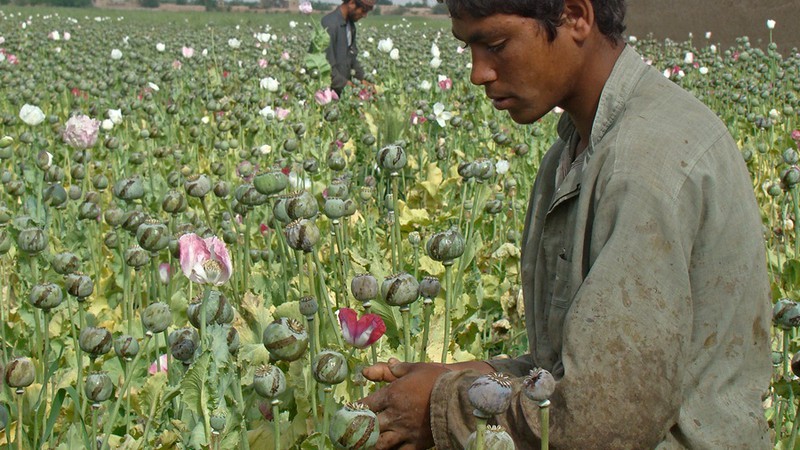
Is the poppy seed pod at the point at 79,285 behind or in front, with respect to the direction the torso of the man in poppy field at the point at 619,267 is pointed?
in front

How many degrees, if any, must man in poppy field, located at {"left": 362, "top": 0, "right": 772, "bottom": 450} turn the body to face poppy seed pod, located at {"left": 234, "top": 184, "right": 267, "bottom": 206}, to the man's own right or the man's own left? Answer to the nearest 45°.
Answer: approximately 45° to the man's own right

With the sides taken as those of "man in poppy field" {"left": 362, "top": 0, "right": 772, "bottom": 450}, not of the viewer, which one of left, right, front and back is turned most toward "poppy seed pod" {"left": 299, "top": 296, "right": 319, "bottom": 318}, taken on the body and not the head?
front

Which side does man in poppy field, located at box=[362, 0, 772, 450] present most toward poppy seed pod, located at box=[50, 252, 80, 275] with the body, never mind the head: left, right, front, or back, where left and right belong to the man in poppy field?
front

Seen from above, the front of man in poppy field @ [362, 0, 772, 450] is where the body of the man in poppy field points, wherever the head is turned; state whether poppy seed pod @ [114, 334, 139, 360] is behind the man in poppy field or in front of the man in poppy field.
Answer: in front

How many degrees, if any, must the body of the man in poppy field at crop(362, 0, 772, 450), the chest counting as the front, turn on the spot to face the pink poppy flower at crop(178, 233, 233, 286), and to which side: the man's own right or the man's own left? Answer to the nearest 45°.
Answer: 0° — they already face it

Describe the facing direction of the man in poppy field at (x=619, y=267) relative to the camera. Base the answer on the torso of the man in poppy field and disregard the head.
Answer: to the viewer's left

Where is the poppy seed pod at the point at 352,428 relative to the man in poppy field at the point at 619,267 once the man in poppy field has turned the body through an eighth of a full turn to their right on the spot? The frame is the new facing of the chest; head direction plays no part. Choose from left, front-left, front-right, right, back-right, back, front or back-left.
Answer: left

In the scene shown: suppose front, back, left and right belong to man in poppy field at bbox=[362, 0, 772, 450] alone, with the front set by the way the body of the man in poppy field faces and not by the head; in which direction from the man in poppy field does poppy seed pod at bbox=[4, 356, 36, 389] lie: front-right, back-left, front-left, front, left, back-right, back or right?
front

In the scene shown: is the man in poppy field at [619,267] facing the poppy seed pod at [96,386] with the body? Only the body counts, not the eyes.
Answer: yes

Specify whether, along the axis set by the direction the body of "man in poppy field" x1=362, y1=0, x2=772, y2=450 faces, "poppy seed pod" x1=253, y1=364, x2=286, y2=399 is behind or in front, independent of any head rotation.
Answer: in front
